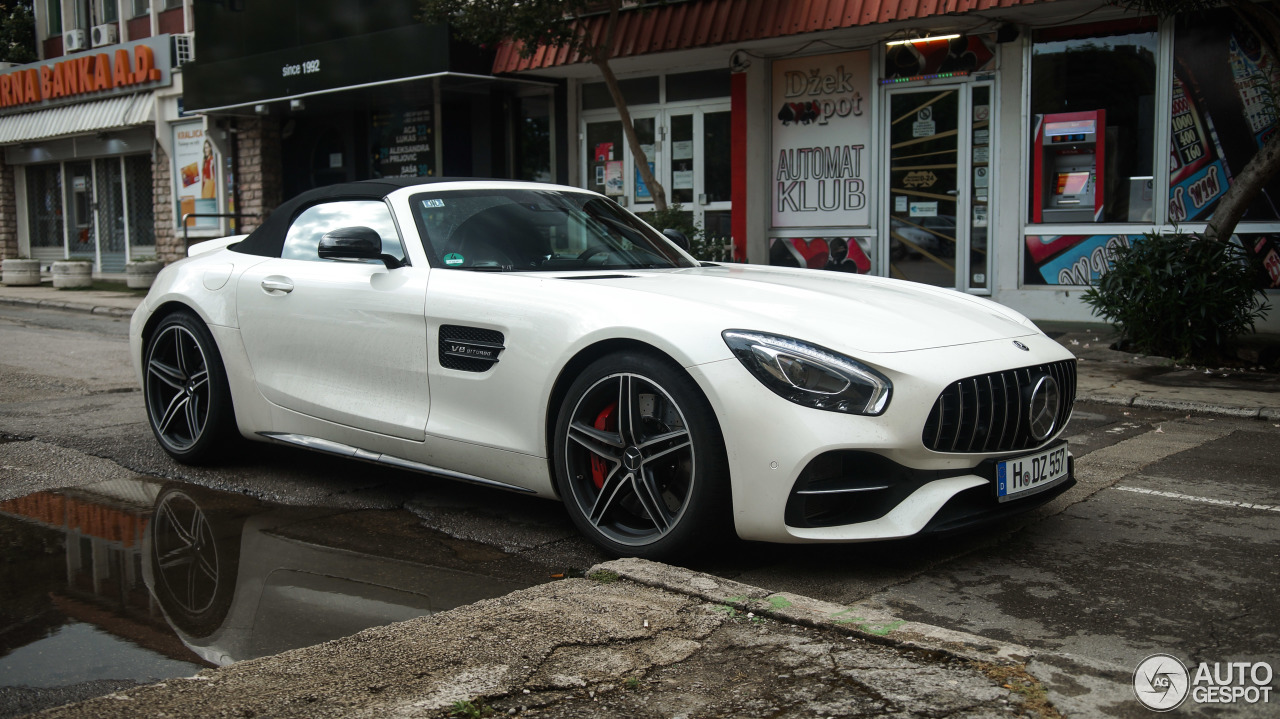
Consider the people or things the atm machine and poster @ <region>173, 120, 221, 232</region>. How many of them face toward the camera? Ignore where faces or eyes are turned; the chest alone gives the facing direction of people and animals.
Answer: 2

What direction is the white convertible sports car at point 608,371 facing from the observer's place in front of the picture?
facing the viewer and to the right of the viewer

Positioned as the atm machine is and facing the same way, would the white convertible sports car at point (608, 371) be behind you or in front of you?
in front

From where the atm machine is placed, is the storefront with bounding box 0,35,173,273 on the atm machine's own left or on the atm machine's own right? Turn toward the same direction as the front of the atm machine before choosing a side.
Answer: on the atm machine's own right

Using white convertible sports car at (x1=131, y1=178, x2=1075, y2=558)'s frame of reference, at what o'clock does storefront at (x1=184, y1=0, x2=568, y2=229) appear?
The storefront is roughly at 7 o'clock from the white convertible sports car.

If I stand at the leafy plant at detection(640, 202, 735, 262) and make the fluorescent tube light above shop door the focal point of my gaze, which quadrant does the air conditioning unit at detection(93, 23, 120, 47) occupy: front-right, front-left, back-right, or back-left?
back-left

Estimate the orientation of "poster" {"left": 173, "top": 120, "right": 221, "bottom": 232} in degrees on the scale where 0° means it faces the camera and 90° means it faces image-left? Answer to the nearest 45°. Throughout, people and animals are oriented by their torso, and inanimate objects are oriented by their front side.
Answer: approximately 0°
